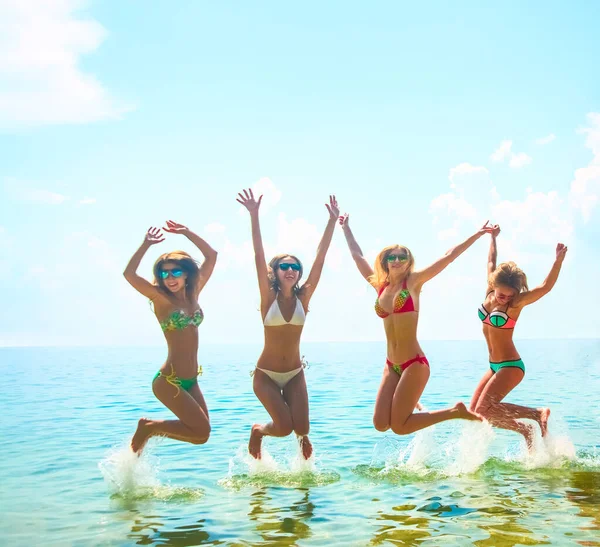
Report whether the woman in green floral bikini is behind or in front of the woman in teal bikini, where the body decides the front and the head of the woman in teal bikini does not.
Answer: in front

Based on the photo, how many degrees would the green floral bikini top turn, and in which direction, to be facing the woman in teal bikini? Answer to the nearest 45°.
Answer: approximately 45° to its left

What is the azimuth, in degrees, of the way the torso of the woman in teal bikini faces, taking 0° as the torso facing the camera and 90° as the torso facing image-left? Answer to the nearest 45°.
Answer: approximately 45°

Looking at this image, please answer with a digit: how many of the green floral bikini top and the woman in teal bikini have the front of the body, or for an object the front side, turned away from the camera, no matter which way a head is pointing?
0

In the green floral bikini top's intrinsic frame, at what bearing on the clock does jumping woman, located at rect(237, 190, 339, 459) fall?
The jumping woman is roughly at 10 o'clock from the green floral bikini top.

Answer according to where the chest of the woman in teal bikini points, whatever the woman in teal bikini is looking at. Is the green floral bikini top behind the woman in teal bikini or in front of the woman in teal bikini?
in front

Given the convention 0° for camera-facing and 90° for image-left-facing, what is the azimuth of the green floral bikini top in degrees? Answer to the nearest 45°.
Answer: approximately 315°
